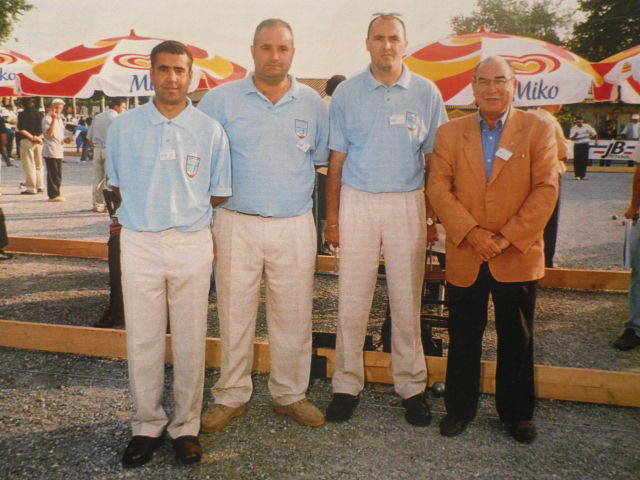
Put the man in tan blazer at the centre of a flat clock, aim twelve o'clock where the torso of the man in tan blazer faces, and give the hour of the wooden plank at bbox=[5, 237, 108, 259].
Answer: The wooden plank is roughly at 4 o'clock from the man in tan blazer.

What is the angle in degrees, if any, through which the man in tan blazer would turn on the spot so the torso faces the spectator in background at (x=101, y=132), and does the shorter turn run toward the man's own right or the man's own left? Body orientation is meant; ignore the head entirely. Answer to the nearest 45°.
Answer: approximately 135° to the man's own right

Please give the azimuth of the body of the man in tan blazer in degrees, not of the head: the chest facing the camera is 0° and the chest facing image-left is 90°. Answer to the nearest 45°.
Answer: approximately 0°

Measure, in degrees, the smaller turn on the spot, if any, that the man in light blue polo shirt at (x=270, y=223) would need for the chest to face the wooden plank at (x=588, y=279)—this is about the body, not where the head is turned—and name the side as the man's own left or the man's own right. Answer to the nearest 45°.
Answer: approximately 135° to the man's own left

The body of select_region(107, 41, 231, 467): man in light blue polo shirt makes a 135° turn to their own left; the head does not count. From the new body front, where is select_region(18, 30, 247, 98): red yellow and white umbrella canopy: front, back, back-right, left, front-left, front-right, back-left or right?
front-left
